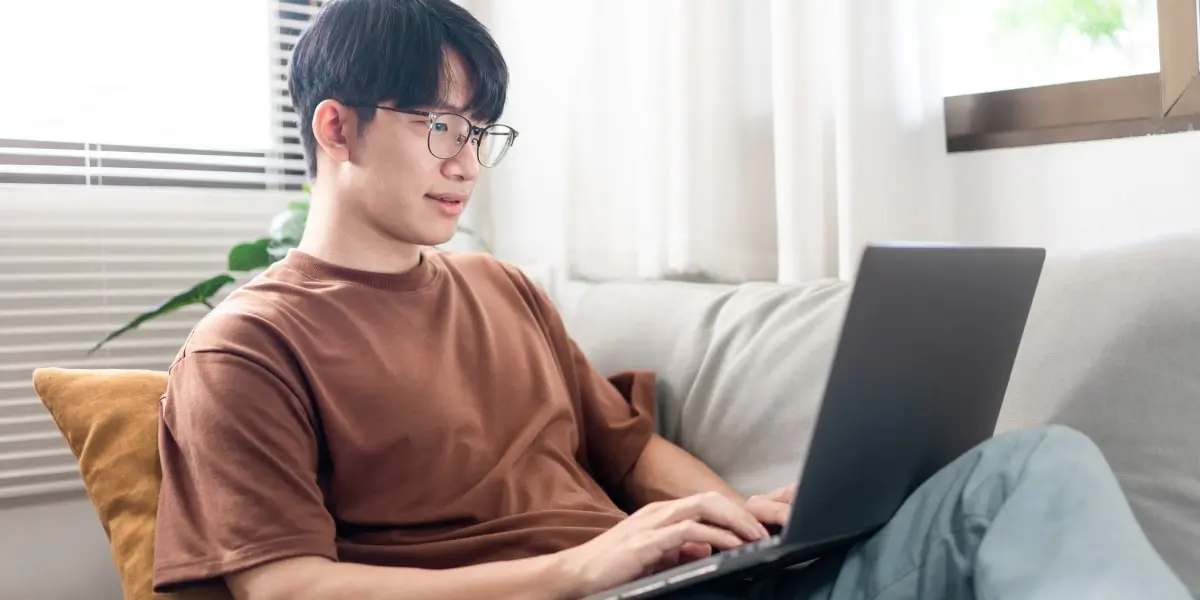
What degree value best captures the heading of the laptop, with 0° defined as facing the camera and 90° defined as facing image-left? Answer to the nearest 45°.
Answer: approximately 135°

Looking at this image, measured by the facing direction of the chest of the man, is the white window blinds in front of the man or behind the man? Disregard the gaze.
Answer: behind

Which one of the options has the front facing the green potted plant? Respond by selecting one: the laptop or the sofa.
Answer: the laptop

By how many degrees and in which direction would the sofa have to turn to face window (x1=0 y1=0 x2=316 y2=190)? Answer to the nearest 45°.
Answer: approximately 135° to its right

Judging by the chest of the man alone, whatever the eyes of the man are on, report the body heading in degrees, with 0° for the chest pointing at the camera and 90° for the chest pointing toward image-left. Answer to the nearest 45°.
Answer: approximately 315°

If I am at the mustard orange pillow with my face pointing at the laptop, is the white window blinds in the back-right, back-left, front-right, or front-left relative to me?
back-left

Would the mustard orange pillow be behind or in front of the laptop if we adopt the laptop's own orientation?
in front

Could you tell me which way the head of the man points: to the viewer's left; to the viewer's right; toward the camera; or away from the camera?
to the viewer's right

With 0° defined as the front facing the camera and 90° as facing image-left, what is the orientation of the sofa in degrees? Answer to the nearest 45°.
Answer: approximately 0°

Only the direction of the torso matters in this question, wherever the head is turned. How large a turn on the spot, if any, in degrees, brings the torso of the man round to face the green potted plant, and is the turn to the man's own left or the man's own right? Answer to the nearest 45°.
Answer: approximately 180°

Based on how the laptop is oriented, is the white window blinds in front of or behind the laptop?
in front

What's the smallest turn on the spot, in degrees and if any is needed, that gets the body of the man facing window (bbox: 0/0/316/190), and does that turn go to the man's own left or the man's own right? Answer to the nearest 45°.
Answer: approximately 180°

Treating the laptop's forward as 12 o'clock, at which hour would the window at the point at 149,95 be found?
The window is roughly at 12 o'clock from the laptop.

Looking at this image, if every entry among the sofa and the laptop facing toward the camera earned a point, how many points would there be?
1
